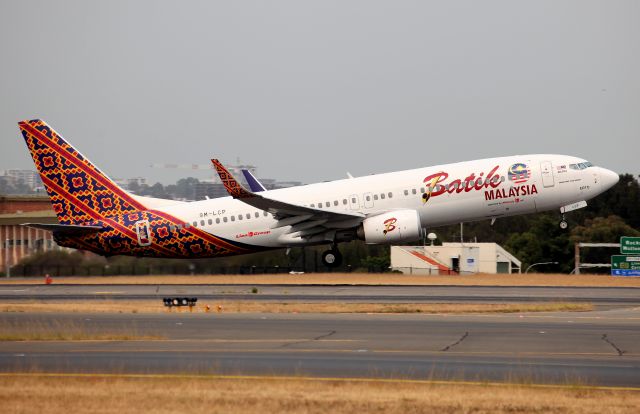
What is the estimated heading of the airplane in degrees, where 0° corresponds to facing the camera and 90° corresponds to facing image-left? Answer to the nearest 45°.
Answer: approximately 270°
